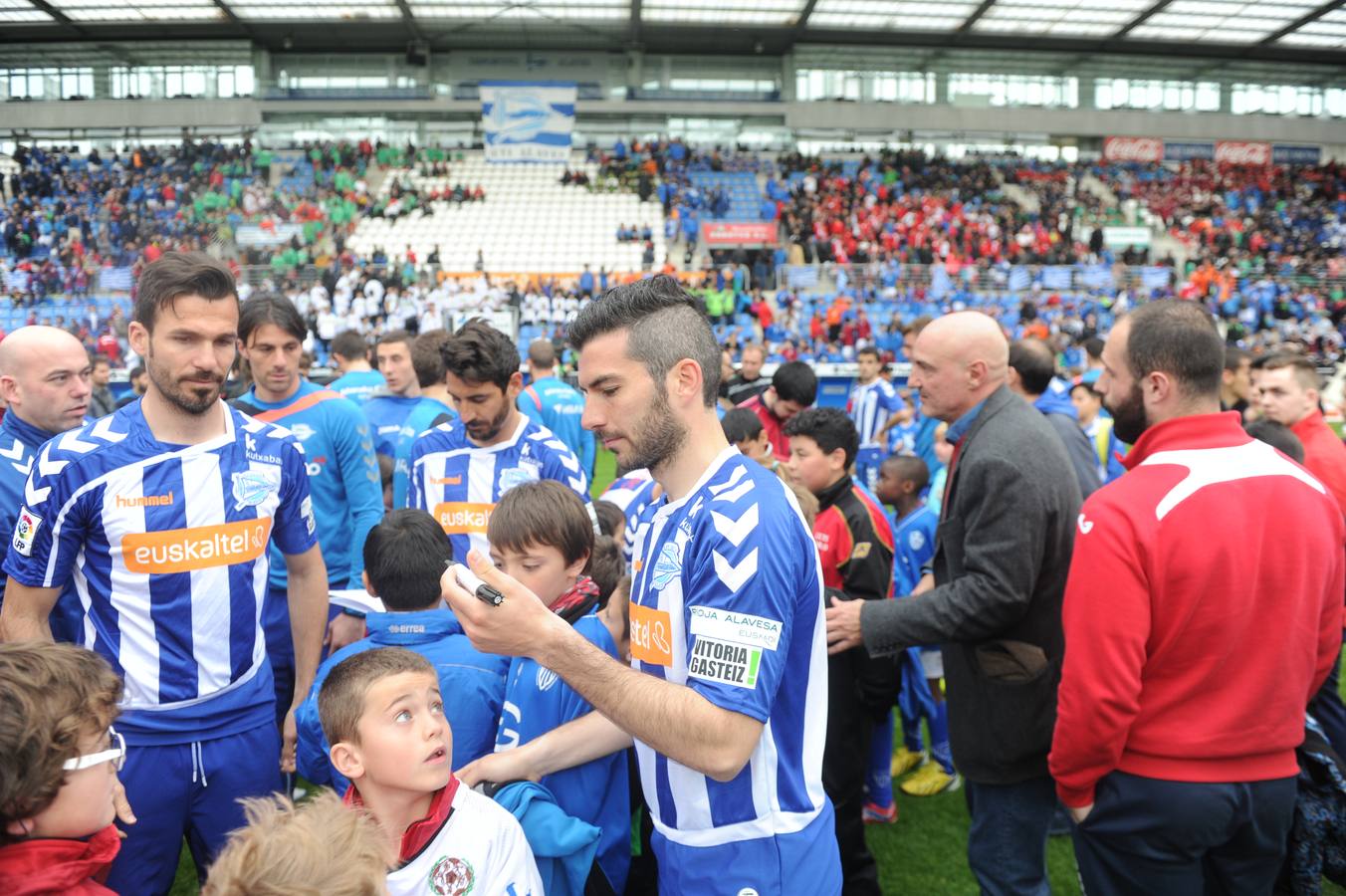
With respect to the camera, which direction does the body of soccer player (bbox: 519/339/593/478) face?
away from the camera

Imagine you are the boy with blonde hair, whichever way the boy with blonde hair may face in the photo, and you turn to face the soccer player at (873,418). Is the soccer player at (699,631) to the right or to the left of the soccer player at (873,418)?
right

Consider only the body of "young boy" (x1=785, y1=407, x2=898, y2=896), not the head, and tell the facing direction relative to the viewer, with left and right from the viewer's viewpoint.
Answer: facing to the left of the viewer

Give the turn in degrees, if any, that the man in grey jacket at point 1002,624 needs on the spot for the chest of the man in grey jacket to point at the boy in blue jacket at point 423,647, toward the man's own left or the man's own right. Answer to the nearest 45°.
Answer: approximately 45° to the man's own left

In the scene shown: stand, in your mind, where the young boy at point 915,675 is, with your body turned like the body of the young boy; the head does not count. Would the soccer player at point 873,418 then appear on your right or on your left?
on your right

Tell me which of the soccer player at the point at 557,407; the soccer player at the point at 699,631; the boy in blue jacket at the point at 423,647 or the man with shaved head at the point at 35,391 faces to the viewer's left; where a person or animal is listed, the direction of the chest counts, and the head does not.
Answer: the soccer player at the point at 699,631

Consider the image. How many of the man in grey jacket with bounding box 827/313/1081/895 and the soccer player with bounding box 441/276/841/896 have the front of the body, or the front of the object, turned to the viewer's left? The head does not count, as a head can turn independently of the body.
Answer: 2

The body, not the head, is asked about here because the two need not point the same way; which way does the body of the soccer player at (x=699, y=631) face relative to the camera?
to the viewer's left

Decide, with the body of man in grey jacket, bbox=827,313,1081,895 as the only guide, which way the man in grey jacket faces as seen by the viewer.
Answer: to the viewer's left

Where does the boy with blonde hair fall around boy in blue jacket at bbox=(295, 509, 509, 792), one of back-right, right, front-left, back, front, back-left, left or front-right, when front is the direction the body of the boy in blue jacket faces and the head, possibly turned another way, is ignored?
back

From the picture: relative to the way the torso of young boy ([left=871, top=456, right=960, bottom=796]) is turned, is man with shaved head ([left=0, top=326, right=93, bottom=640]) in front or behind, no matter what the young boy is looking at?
in front
